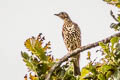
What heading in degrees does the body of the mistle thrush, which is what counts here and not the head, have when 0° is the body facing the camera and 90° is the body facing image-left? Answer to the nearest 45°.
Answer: approximately 45°
